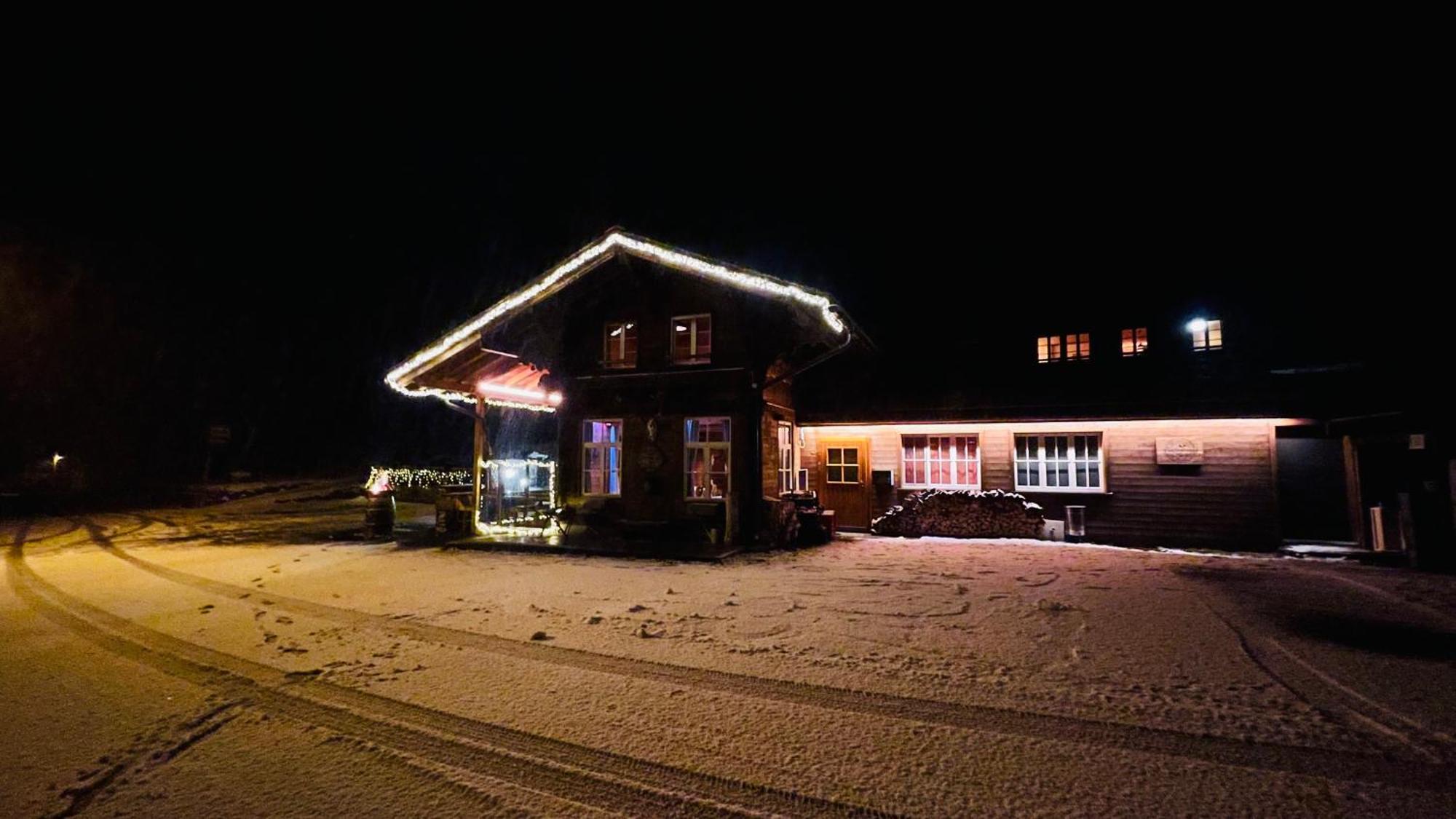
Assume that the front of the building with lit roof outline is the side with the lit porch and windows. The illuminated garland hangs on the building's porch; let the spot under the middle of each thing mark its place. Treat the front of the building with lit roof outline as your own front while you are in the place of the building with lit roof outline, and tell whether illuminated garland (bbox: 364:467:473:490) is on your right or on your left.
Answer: on your right

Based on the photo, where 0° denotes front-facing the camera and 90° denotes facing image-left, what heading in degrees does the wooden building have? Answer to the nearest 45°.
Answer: approximately 0°
